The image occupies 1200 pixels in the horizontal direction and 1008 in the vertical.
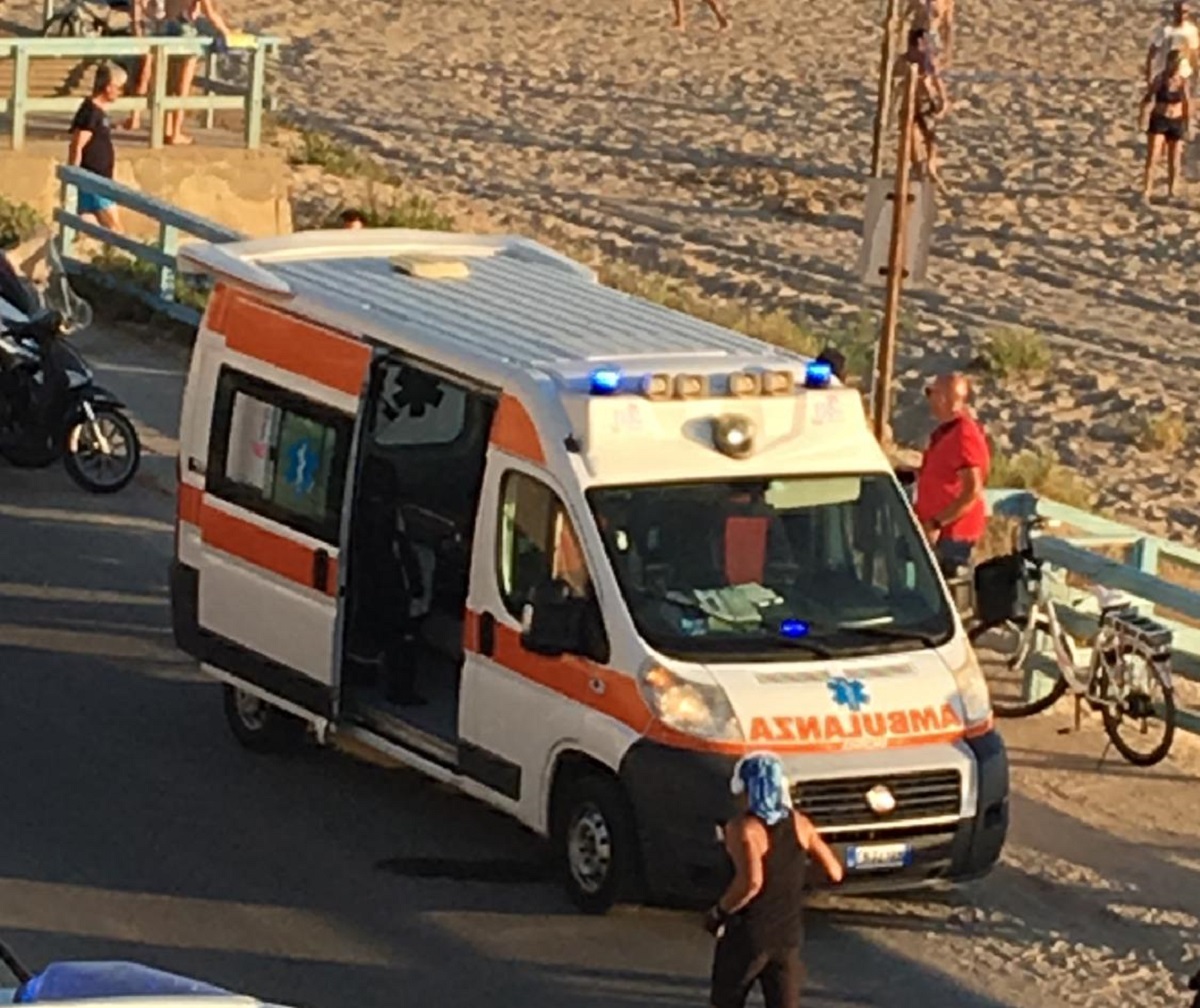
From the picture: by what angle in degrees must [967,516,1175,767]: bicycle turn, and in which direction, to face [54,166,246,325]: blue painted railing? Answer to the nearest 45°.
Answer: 0° — it already faces it

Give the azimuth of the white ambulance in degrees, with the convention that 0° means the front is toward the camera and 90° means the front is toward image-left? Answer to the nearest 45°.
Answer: approximately 315°

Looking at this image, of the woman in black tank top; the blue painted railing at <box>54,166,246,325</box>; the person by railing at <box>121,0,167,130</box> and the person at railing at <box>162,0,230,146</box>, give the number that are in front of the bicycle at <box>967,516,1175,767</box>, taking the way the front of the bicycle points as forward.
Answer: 3

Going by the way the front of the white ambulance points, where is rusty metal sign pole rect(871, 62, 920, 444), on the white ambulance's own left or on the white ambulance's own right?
on the white ambulance's own left

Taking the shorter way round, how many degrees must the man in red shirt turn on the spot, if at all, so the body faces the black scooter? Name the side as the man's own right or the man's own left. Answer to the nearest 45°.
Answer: approximately 45° to the man's own right

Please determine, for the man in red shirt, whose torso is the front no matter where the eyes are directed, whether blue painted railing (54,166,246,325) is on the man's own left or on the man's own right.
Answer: on the man's own right

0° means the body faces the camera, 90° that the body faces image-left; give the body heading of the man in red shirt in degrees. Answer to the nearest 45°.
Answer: approximately 90°

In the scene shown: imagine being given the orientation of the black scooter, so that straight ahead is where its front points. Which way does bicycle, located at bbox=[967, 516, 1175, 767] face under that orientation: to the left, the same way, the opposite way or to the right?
the opposite way

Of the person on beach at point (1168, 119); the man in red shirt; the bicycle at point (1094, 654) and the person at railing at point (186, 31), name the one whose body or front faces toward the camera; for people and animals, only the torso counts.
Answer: the person on beach at point (1168, 119)

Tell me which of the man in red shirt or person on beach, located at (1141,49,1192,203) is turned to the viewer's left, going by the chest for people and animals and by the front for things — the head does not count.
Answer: the man in red shirt

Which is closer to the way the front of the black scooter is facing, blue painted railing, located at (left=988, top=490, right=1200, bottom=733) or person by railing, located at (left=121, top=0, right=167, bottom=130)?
the blue painted railing
